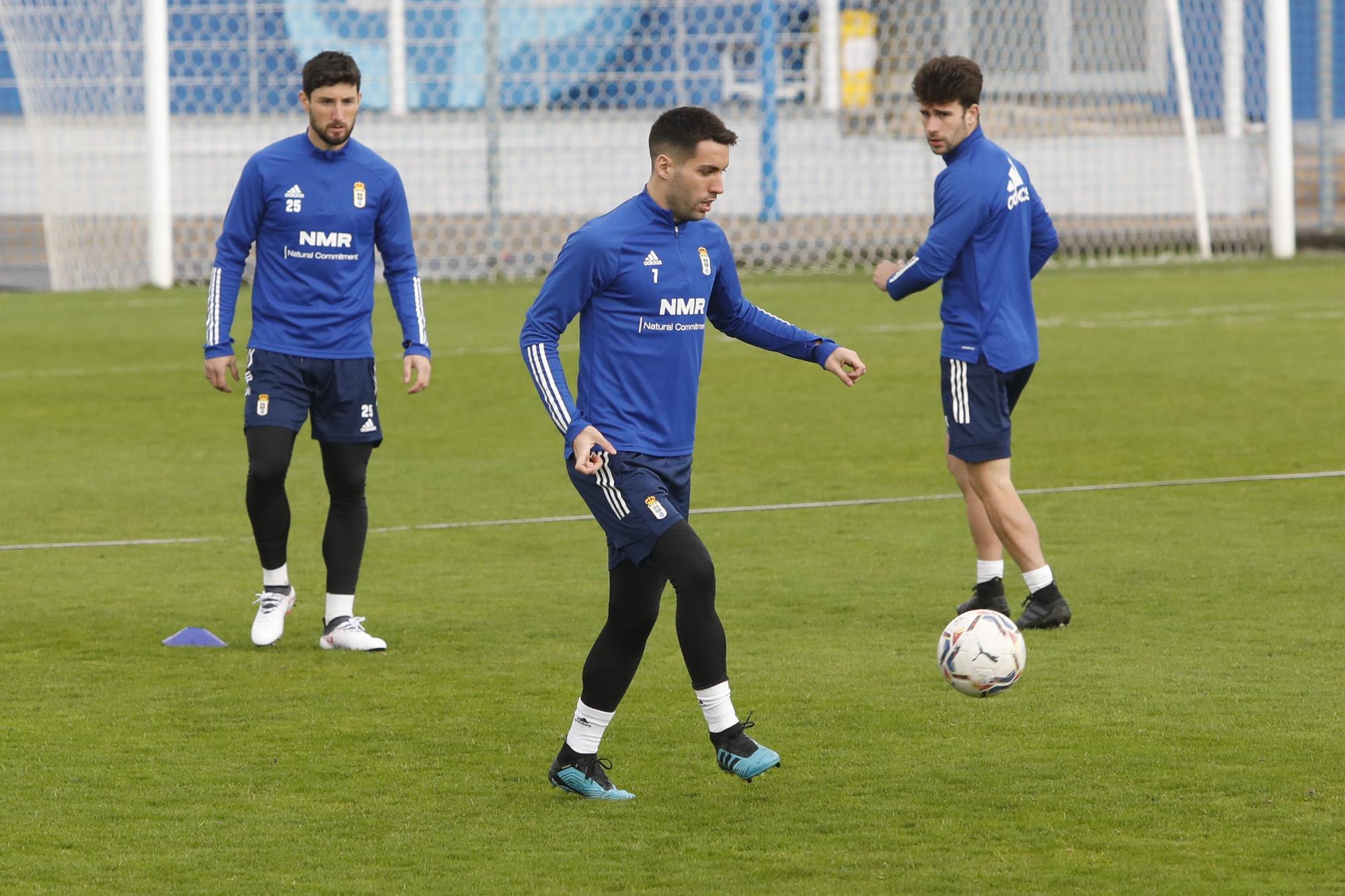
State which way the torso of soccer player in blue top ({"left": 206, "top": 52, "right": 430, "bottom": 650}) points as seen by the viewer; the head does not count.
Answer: toward the camera

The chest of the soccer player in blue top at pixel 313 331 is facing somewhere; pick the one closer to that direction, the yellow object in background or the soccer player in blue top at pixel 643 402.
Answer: the soccer player in blue top

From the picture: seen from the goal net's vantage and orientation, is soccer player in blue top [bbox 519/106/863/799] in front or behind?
in front

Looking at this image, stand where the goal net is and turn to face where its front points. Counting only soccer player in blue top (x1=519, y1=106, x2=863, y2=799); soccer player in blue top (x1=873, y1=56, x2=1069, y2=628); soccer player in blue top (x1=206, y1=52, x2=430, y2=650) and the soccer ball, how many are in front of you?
4

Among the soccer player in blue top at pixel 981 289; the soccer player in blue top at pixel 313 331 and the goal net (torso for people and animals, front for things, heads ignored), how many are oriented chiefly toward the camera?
2

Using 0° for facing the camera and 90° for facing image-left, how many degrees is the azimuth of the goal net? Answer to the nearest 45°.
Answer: approximately 0°

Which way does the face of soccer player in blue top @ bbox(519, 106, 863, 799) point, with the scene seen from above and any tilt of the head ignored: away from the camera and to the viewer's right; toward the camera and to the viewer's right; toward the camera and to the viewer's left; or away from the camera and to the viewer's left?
toward the camera and to the viewer's right

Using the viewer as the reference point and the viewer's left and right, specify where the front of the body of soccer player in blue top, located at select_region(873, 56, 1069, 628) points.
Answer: facing away from the viewer and to the left of the viewer

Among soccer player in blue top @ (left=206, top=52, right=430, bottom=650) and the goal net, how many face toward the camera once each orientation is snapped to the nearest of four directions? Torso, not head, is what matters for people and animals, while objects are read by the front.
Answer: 2

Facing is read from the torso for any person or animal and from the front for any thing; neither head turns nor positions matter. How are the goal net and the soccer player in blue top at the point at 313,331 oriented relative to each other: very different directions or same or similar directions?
same or similar directions

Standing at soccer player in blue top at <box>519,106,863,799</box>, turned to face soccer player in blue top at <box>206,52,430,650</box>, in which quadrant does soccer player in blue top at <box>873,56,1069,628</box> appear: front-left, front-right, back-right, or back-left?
front-right

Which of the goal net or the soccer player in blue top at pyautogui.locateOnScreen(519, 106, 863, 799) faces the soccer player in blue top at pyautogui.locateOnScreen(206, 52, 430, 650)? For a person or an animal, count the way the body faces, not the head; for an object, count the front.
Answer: the goal net

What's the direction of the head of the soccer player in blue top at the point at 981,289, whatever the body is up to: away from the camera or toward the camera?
toward the camera

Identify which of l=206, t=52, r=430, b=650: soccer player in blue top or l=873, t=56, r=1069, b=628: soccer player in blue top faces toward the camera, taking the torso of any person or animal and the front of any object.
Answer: l=206, t=52, r=430, b=650: soccer player in blue top
